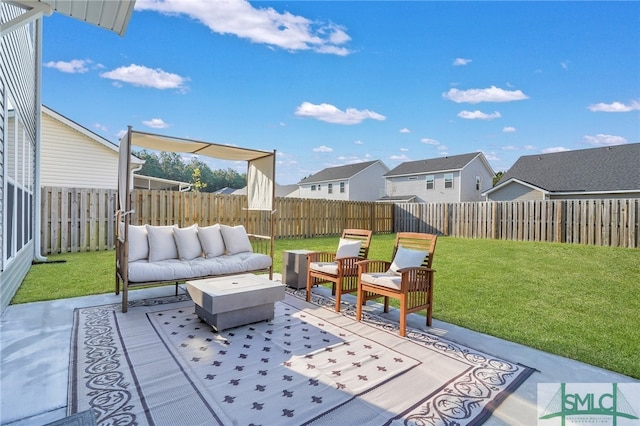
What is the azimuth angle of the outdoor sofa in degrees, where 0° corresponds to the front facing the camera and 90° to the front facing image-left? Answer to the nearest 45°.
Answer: approximately 315°

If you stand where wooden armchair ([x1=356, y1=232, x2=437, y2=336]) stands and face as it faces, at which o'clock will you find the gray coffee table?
The gray coffee table is roughly at 1 o'clock from the wooden armchair.

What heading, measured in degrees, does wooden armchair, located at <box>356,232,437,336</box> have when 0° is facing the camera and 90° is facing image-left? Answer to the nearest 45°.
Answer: approximately 45°

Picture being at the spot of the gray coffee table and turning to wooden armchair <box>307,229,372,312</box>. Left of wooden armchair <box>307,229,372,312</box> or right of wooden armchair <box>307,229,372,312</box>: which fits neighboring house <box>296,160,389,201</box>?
left

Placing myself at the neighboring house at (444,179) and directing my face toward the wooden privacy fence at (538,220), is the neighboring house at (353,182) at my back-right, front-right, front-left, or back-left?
back-right

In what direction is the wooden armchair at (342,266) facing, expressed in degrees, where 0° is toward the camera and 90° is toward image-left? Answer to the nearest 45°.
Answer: approximately 45°

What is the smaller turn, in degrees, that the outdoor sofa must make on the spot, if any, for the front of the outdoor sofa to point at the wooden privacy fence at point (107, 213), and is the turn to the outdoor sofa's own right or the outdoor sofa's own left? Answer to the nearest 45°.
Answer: approximately 135° to the outdoor sofa's own left

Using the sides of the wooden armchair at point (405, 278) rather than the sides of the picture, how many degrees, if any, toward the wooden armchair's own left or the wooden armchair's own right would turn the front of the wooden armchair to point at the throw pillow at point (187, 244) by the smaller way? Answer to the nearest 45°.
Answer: approximately 45° to the wooden armchair's own right

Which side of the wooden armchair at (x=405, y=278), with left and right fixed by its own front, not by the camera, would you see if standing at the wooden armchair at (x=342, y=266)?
right
